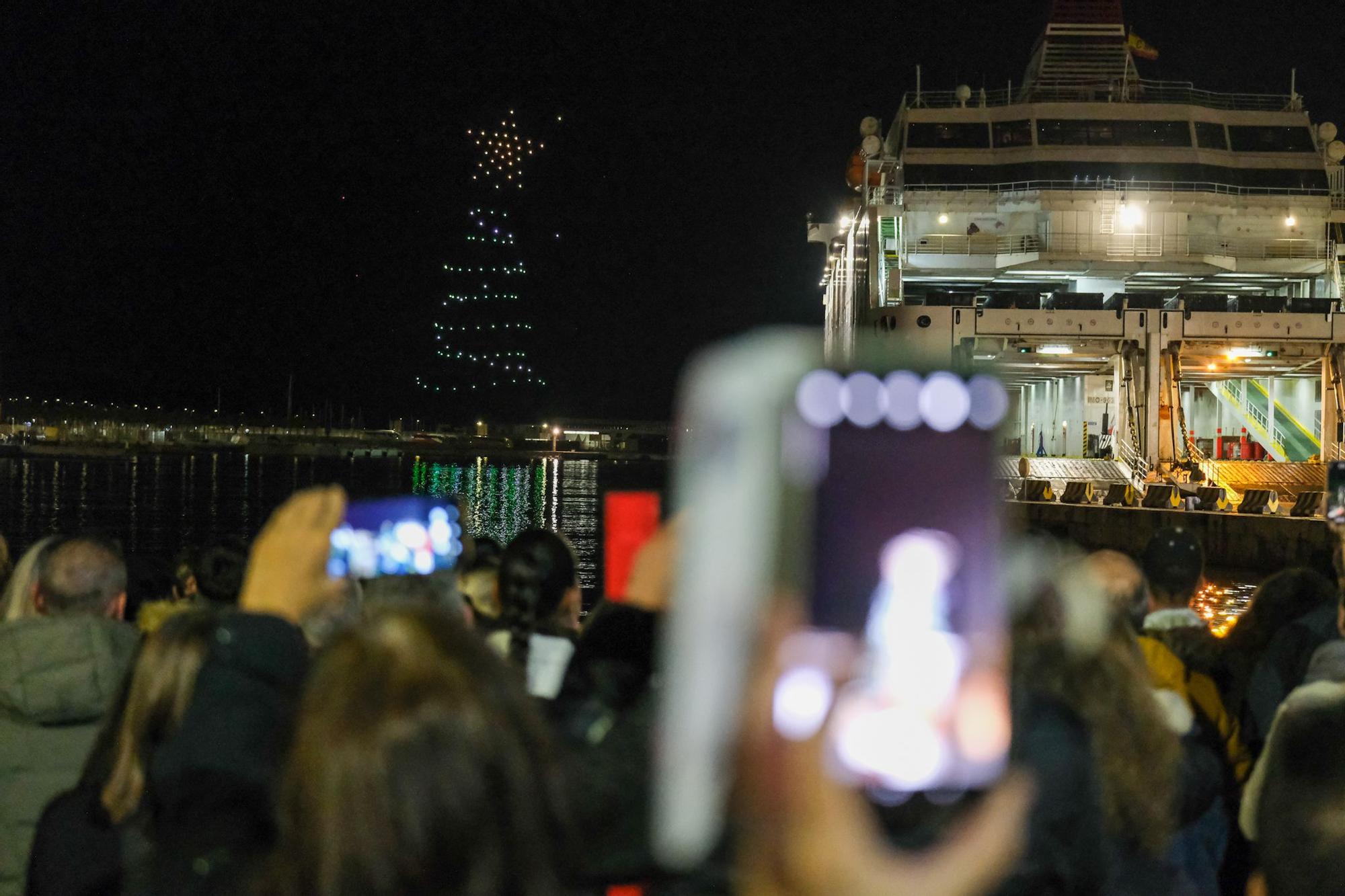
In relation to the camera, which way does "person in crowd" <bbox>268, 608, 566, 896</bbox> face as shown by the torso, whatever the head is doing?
away from the camera

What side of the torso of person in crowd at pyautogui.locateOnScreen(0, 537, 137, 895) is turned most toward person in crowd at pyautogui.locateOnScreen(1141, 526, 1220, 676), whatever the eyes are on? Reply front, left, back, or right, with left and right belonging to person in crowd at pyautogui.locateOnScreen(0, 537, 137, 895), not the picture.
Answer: right

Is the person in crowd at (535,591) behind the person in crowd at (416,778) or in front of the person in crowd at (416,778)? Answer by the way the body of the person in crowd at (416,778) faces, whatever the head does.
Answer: in front

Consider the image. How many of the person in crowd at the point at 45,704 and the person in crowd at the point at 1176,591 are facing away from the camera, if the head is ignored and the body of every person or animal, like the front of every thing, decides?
2

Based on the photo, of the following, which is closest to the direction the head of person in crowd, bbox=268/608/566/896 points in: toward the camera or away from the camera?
away from the camera

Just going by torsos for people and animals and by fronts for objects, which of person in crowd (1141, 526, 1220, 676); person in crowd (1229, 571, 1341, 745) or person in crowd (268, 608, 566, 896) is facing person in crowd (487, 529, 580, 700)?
person in crowd (268, 608, 566, 896)

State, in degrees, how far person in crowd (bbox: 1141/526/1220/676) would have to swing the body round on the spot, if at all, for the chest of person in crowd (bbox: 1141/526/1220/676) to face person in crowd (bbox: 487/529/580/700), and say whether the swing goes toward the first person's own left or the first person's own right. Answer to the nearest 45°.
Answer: approximately 135° to the first person's own left

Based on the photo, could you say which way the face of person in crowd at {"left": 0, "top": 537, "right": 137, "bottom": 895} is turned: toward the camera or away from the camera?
away from the camera

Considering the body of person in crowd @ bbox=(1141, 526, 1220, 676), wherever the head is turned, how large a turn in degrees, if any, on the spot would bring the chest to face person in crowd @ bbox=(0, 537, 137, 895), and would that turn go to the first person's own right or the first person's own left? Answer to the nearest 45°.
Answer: approximately 135° to the first person's own left

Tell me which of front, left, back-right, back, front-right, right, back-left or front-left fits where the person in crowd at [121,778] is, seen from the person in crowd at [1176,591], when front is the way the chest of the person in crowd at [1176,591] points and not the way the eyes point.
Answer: back-left

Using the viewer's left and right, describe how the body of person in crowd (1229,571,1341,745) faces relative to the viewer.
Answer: facing away from the viewer

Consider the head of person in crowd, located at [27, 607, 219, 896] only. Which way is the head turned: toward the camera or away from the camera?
away from the camera

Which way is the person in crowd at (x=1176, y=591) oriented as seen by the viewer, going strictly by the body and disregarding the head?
away from the camera

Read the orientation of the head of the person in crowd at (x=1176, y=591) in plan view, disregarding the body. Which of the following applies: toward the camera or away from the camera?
away from the camera

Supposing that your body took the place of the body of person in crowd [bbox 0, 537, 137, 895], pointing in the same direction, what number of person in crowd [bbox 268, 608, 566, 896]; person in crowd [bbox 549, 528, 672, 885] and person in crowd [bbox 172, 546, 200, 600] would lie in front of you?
1
